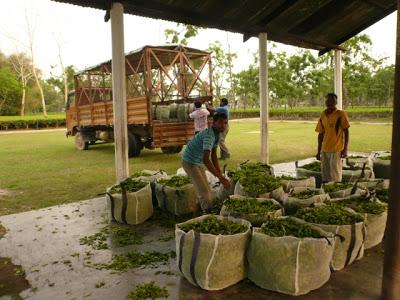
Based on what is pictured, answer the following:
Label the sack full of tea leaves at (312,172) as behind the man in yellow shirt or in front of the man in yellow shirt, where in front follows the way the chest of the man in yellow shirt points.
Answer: behind

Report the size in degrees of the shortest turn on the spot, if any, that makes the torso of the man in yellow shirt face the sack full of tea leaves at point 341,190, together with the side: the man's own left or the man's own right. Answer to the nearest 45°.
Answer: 0° — they already face it

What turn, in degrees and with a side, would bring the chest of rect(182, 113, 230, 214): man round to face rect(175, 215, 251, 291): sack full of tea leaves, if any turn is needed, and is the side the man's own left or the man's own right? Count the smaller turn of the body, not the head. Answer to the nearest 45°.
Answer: approximately 90° to the man's own right

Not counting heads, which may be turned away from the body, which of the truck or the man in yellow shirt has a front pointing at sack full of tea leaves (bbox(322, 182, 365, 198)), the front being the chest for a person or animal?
the man in yellow shirt

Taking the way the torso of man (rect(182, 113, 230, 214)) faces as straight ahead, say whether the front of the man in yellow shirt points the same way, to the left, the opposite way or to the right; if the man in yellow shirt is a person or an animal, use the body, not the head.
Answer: to the right

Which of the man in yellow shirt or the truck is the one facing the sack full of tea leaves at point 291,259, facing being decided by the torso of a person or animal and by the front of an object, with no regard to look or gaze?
the man in yellow shirt

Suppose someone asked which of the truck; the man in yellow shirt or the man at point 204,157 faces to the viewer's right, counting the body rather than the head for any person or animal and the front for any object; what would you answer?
the man

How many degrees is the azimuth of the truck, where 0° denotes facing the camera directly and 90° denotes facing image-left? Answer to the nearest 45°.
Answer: approximately 135°

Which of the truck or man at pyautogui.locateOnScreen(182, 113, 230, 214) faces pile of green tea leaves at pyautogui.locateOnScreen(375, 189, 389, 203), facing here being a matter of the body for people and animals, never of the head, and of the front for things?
the man

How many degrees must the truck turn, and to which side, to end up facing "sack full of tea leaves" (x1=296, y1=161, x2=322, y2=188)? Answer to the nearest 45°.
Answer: approximately 135° to its left

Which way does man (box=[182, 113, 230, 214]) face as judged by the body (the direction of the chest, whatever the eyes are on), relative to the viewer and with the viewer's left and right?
facing to the right of the viewer

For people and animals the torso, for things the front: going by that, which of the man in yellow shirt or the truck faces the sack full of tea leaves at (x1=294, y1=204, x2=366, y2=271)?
the man in yellow shirt
